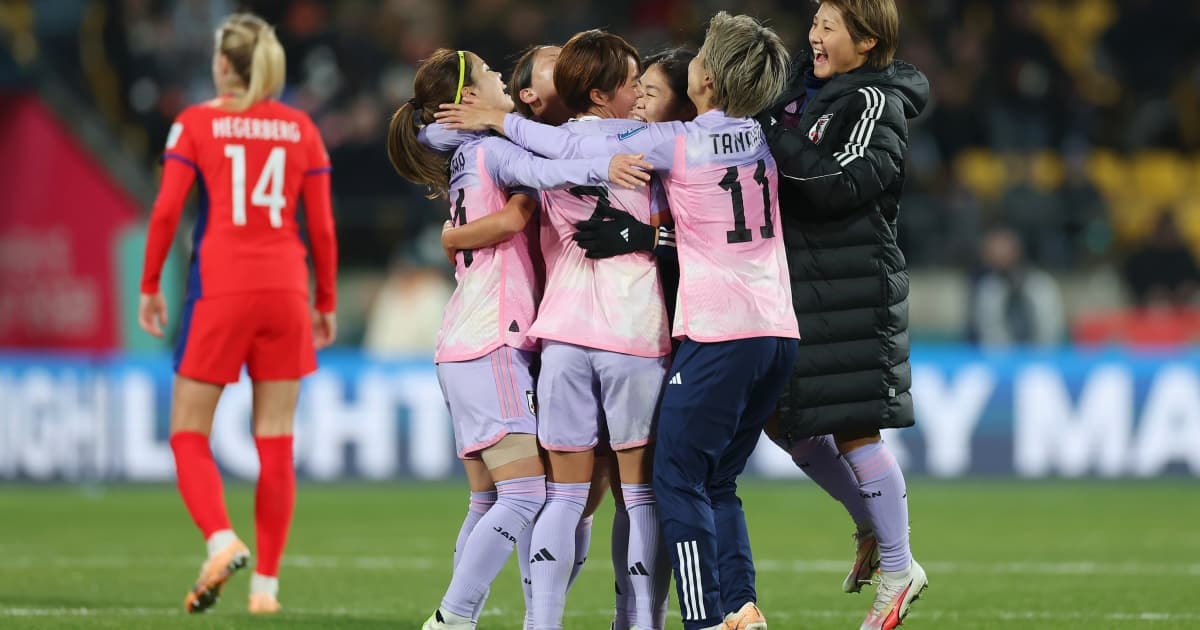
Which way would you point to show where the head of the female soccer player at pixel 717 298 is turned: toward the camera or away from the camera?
away from the camera

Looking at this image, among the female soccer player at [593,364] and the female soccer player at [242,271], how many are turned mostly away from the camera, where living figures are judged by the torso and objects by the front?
2

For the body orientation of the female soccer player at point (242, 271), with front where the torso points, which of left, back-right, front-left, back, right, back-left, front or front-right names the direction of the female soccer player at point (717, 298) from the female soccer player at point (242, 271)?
back-right

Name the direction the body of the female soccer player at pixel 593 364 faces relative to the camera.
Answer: away from the camera

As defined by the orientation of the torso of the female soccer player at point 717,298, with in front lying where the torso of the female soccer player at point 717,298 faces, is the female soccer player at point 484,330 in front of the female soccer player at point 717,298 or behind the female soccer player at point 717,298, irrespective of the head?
in front

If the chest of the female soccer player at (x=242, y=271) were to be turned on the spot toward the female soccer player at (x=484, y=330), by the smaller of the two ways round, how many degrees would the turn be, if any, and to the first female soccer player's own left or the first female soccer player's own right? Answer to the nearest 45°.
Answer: approximately 135° to the first female soccer player's own right

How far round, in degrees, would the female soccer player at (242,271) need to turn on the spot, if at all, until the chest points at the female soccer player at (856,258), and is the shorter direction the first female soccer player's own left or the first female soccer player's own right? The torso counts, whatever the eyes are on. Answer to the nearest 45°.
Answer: approximately 135° to the first female soccer player's own right

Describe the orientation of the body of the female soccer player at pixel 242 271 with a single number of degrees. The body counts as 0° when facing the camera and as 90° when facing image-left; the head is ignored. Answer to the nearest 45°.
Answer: approximately 180°
